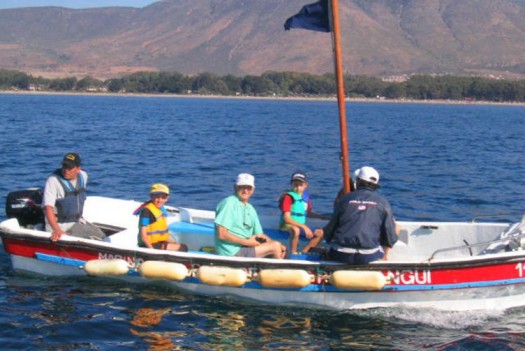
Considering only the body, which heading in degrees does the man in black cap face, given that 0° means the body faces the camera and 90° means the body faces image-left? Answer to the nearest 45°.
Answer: approximately 315°

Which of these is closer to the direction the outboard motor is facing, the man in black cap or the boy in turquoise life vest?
the boy in turquoise life vest

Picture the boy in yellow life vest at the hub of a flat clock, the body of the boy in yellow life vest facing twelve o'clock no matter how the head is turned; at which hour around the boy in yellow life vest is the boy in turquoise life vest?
The boy in turquoise life vest is roughly at 10 o'clock from the boy in yellow life vest.

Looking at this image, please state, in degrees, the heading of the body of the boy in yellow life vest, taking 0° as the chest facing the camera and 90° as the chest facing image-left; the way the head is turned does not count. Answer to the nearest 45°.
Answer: approximately 315°

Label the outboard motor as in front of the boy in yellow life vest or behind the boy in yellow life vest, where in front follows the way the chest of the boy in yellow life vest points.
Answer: behind

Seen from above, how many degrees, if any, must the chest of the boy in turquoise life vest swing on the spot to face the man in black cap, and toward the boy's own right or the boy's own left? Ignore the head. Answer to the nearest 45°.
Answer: approximately 135° to the boy's own right

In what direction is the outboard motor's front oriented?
to the viewer's right

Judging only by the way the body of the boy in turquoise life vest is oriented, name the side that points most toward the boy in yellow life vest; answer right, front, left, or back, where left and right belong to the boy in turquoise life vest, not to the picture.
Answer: right

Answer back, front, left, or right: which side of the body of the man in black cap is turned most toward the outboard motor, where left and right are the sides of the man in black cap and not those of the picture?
back

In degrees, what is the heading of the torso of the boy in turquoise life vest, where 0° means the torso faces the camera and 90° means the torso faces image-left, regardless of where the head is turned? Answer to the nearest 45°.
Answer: approximately 315°
